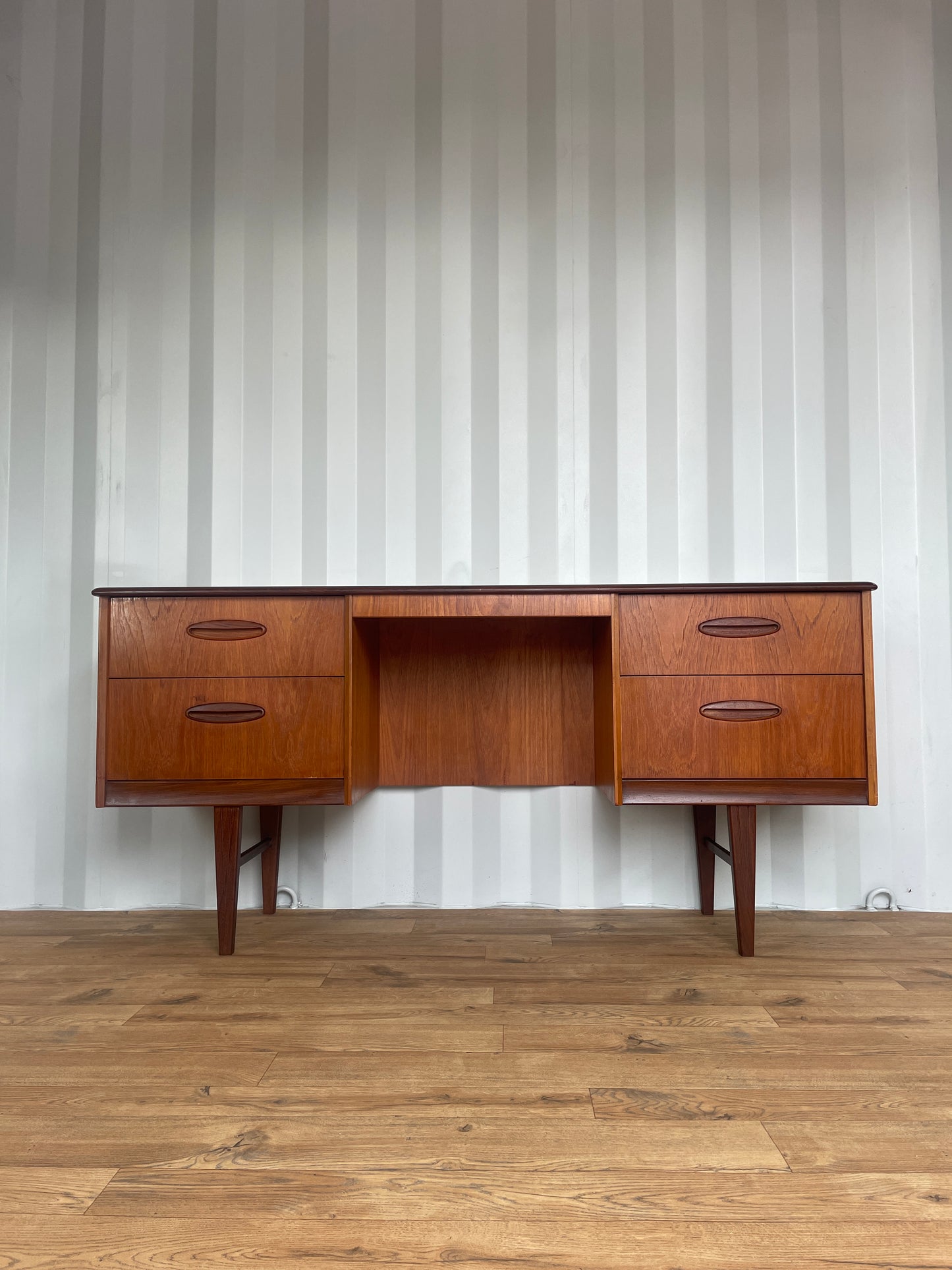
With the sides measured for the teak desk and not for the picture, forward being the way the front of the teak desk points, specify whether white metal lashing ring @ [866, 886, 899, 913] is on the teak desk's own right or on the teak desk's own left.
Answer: on the teak desk's own left

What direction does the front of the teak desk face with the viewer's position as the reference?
facing the viewer
